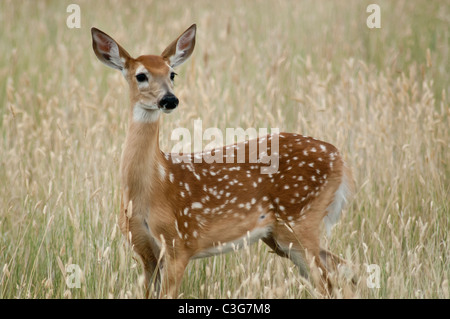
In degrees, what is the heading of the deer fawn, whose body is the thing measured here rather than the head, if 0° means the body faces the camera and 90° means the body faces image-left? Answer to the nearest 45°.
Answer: approximately 45°
